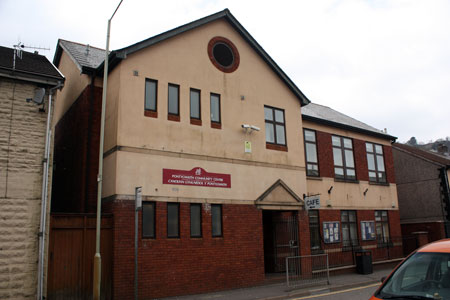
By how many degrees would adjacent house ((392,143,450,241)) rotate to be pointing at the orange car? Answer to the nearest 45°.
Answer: approximately 45° to its right

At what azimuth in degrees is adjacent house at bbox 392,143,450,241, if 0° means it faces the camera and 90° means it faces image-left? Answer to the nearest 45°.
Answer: approximately 315°

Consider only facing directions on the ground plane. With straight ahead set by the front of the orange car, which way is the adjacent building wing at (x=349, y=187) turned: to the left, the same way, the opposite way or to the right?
to the left

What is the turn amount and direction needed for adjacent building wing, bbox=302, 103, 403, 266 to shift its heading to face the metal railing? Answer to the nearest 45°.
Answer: approximately 45° to its right

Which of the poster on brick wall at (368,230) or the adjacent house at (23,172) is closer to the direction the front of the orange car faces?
the adjacent house

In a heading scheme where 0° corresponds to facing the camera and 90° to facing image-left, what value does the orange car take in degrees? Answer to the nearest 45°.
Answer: approximately 45°

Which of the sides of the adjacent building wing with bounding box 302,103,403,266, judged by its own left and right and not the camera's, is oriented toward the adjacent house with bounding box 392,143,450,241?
left

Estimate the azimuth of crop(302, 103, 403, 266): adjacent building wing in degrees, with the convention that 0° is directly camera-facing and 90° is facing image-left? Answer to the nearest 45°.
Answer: approximately 315°

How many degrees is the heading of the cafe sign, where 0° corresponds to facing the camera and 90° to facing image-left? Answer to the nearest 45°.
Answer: approximately 45°

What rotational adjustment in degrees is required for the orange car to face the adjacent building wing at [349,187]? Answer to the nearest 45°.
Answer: approximately 135° to its right

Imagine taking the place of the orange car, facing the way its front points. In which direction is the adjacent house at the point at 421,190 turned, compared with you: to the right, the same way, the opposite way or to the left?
to the left

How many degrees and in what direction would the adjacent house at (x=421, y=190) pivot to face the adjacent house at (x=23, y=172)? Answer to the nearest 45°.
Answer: approximately 90° to its right

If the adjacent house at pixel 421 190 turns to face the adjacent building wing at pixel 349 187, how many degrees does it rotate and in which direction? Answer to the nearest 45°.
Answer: approximately 90° to its right
